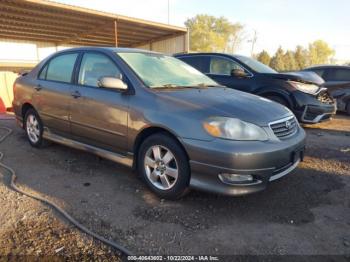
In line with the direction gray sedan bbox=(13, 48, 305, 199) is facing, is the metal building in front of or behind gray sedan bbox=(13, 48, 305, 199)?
behind

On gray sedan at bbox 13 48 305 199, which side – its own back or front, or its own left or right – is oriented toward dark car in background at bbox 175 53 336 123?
left

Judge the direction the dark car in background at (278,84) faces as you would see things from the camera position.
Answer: facing the viewer and to the right of the viewer

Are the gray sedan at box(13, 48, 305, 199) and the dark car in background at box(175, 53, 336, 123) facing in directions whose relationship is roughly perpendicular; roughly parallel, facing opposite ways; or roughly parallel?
roughly parallel

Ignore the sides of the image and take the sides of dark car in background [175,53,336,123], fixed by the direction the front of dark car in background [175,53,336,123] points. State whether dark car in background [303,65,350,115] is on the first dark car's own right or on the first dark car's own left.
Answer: on the first dark car's own left

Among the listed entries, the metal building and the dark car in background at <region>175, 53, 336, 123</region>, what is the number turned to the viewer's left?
0

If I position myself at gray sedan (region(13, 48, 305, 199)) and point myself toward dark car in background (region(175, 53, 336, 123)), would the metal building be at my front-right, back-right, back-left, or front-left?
front-left
